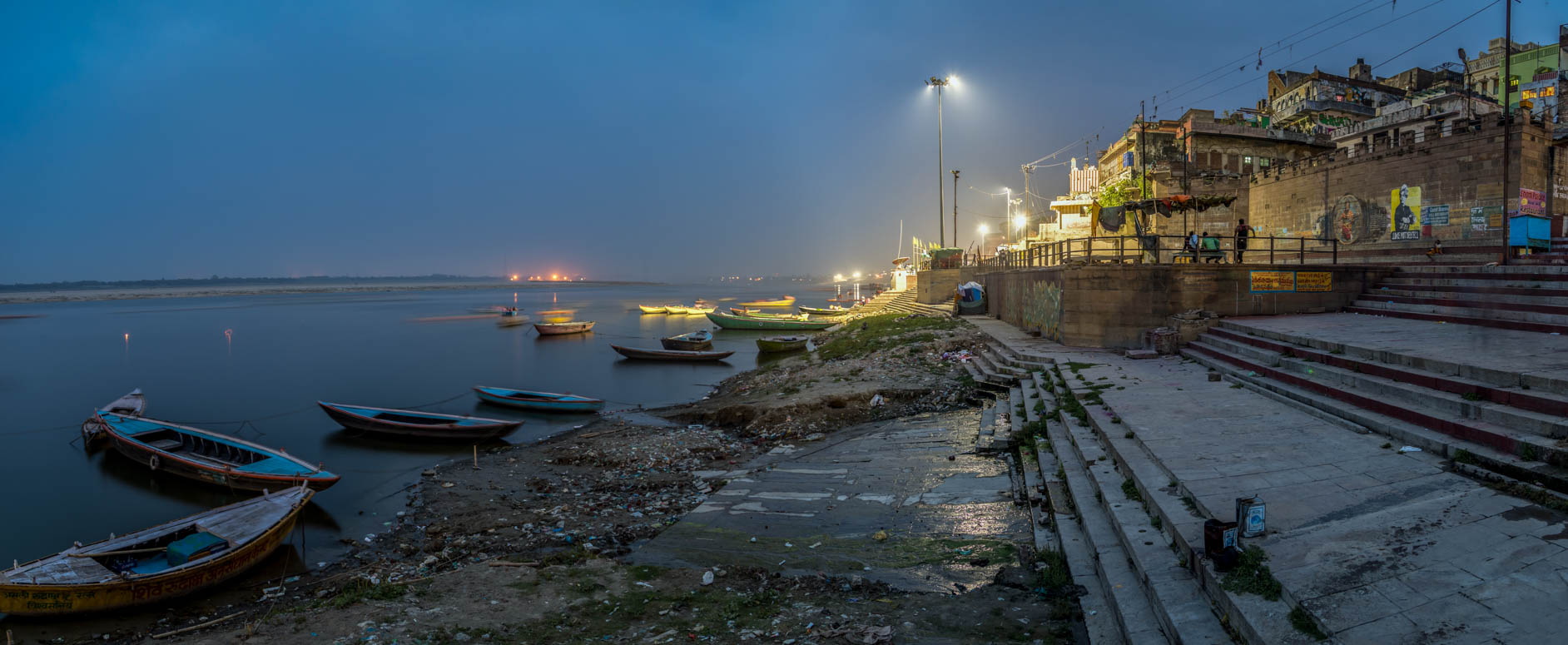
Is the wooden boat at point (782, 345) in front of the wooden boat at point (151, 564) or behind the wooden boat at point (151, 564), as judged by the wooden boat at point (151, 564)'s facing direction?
in front

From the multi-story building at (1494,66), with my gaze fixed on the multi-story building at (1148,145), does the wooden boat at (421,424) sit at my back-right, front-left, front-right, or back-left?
front-left

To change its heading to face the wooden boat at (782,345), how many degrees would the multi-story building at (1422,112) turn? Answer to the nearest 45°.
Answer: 0° — it already faces it

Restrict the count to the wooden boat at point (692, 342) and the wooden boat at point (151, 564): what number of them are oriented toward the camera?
0

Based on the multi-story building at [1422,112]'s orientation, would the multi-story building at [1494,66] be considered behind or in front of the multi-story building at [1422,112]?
behind

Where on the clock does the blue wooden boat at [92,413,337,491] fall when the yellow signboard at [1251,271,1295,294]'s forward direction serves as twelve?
The blue wooden boat is roughly at 2 o'clock from the yellow signboard.

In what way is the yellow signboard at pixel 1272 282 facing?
toward the camera

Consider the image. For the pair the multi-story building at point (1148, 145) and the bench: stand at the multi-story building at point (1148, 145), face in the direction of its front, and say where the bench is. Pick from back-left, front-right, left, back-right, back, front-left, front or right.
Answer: front-left

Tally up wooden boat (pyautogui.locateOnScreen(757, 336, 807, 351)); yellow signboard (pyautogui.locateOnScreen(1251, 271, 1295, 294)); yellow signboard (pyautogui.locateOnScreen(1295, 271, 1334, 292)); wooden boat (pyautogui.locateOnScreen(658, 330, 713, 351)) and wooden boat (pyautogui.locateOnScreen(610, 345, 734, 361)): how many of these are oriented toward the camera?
2

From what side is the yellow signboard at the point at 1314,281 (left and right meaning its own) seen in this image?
front
